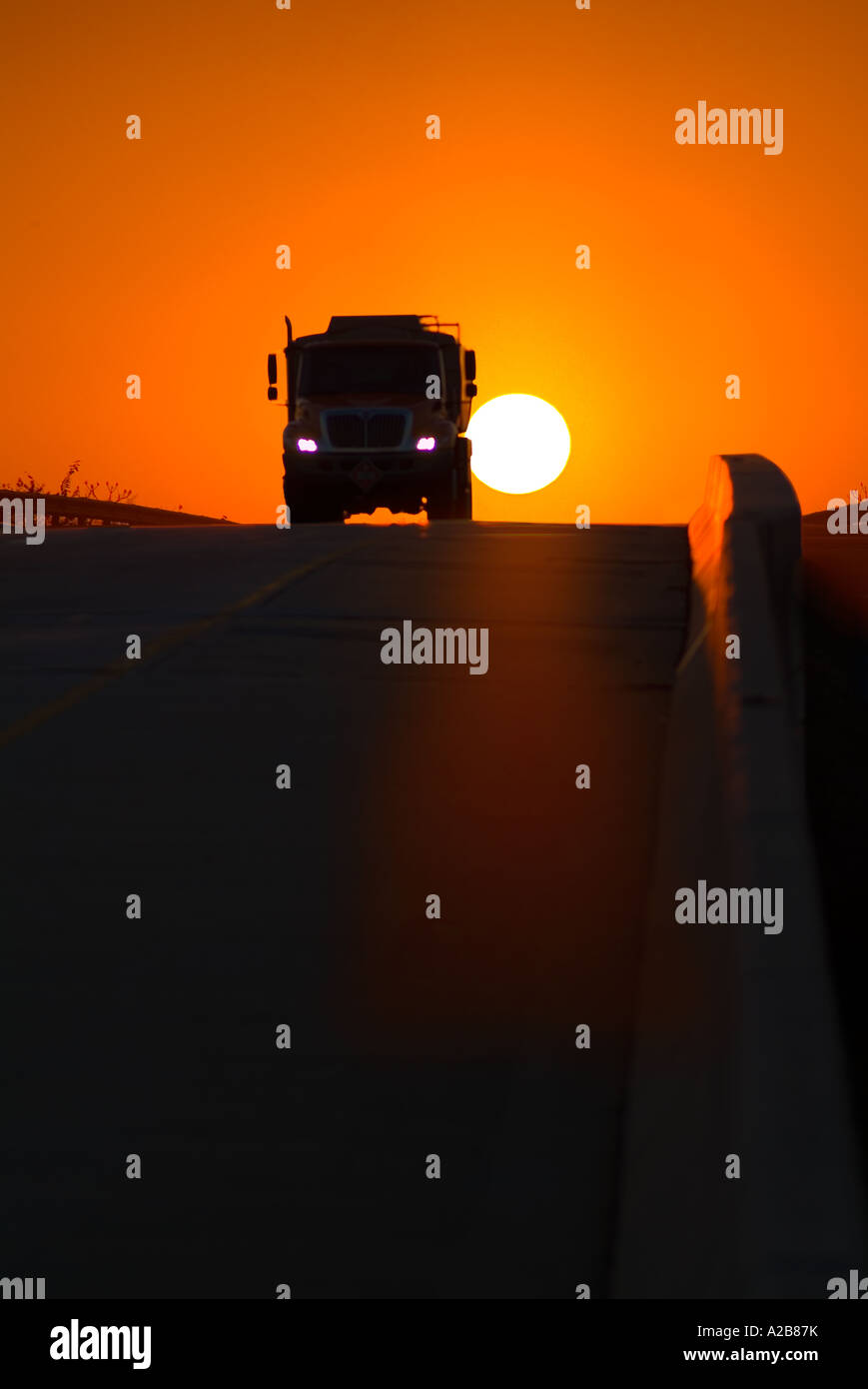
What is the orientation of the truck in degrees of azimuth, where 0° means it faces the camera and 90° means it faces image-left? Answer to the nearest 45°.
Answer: approximately 0°

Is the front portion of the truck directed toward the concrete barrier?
yes
